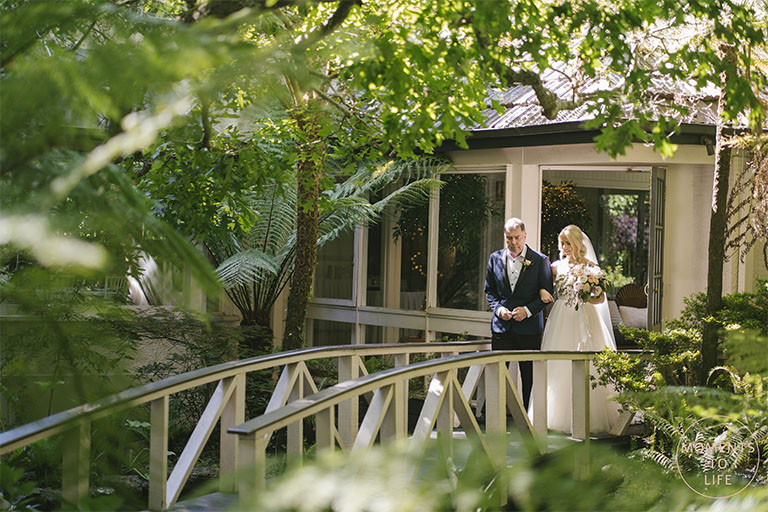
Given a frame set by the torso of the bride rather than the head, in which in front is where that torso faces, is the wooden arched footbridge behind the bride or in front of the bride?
in front

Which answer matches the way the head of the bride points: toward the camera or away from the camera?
toward the camera

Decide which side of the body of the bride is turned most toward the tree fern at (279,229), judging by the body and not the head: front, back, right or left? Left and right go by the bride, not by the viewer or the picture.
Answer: right
